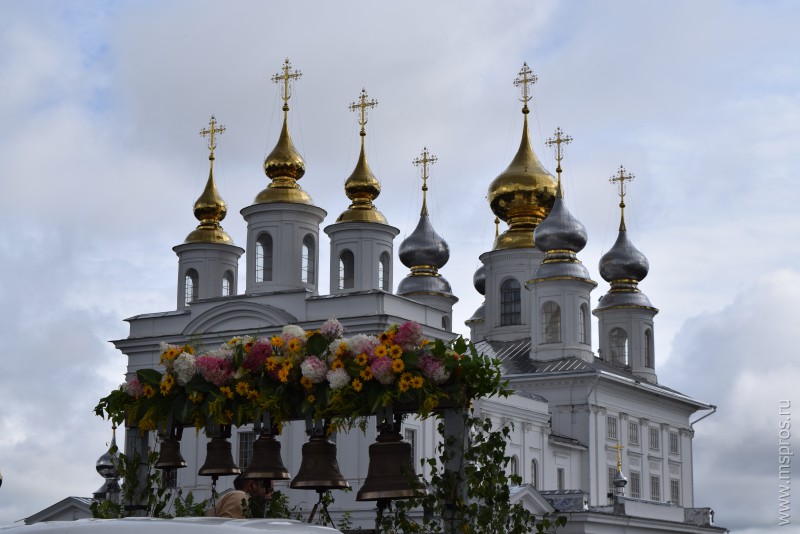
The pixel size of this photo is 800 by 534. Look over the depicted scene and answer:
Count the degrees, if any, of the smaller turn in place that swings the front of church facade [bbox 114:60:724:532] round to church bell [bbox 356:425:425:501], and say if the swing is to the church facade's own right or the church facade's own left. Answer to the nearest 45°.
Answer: approximately 45° to the church facade's own left

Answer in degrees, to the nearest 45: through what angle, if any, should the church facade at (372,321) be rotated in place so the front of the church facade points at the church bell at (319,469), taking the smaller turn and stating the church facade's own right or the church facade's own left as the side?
approximately 45° to the church facade's own left

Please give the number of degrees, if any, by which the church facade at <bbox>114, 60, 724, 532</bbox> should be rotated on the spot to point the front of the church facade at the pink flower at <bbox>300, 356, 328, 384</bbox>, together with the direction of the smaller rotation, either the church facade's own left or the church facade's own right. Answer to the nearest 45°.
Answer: approximately 45° to the church facade's own left

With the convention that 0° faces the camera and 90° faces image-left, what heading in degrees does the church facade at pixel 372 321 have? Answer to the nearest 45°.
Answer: approximately 45°

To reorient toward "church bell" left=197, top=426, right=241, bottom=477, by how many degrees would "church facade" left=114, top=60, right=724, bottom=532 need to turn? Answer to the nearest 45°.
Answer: approximately 45° to its left
